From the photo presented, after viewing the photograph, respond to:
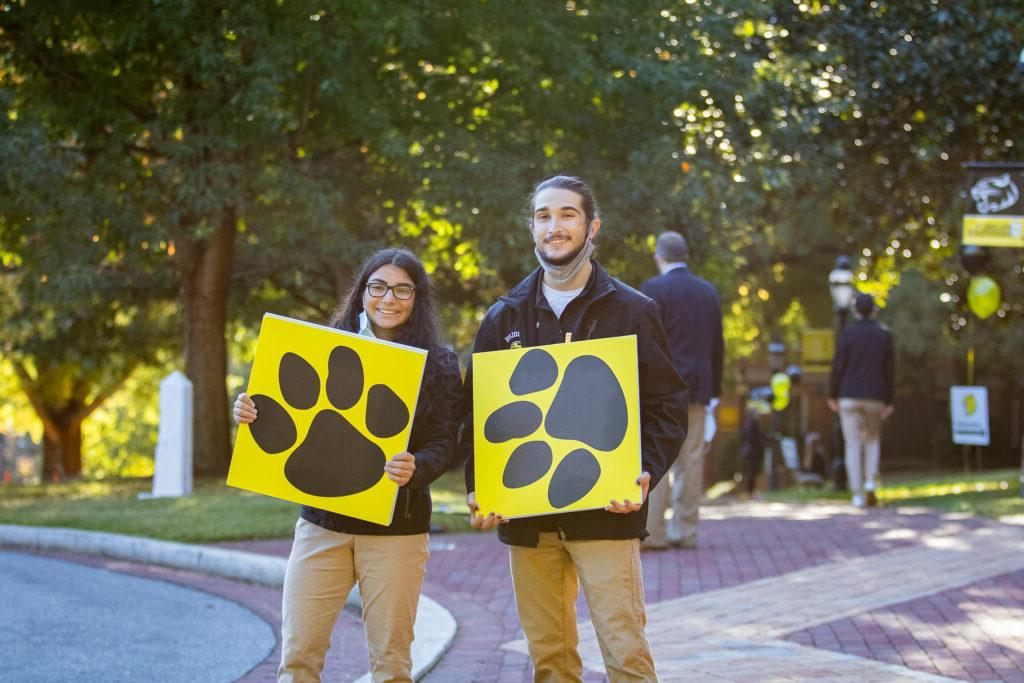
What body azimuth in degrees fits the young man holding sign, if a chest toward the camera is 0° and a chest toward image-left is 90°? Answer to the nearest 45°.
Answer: approximately 0°

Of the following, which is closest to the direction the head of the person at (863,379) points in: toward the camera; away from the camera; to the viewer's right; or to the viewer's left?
away from the camera

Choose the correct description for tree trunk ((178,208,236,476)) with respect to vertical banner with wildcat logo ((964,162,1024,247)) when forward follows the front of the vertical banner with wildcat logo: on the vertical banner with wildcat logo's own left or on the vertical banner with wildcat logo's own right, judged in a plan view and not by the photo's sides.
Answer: on the vertical banner with wildcat logo's own right

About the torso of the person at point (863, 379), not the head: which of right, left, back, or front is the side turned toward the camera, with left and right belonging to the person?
back
